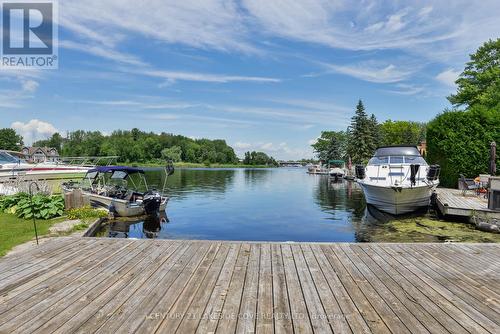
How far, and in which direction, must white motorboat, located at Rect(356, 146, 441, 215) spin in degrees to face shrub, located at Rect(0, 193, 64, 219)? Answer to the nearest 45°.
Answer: approximately 45° to its right

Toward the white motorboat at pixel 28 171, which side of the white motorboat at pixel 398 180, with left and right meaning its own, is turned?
right

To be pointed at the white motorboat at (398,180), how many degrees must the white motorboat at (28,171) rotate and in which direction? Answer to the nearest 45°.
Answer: approximately 45° to its right

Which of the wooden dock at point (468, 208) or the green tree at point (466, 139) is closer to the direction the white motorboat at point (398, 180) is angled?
the wooden dock

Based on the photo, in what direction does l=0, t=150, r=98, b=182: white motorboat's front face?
to the viewer's right

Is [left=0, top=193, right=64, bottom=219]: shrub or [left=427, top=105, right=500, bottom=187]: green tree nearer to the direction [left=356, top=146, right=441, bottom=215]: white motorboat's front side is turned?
the shrub

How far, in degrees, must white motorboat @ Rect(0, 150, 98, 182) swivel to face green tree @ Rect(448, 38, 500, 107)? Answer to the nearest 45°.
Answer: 0° — it already faces it

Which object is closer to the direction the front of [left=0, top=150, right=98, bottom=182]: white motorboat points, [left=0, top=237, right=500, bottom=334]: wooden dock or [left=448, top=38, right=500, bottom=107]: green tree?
the green tree

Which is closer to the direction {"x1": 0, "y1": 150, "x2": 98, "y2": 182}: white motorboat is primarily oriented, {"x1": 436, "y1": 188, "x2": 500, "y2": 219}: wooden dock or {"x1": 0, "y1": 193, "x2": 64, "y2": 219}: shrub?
the wooden dock

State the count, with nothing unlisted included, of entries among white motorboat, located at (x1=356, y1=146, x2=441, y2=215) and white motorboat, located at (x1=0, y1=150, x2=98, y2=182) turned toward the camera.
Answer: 1

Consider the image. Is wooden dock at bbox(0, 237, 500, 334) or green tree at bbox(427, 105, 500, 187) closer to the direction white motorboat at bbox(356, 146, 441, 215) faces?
the wooden dock

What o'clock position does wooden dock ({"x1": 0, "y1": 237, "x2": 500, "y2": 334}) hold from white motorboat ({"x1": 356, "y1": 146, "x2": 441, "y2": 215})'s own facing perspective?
The wooden dock is roughly at 12 o'clock from the white motorboat.

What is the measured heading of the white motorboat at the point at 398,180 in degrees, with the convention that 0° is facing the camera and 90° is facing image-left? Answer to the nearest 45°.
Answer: approximately 0°

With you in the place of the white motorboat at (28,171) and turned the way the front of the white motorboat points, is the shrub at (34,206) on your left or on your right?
on your right

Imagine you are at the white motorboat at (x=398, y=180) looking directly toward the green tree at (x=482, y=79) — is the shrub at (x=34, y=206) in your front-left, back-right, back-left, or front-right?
back-left
